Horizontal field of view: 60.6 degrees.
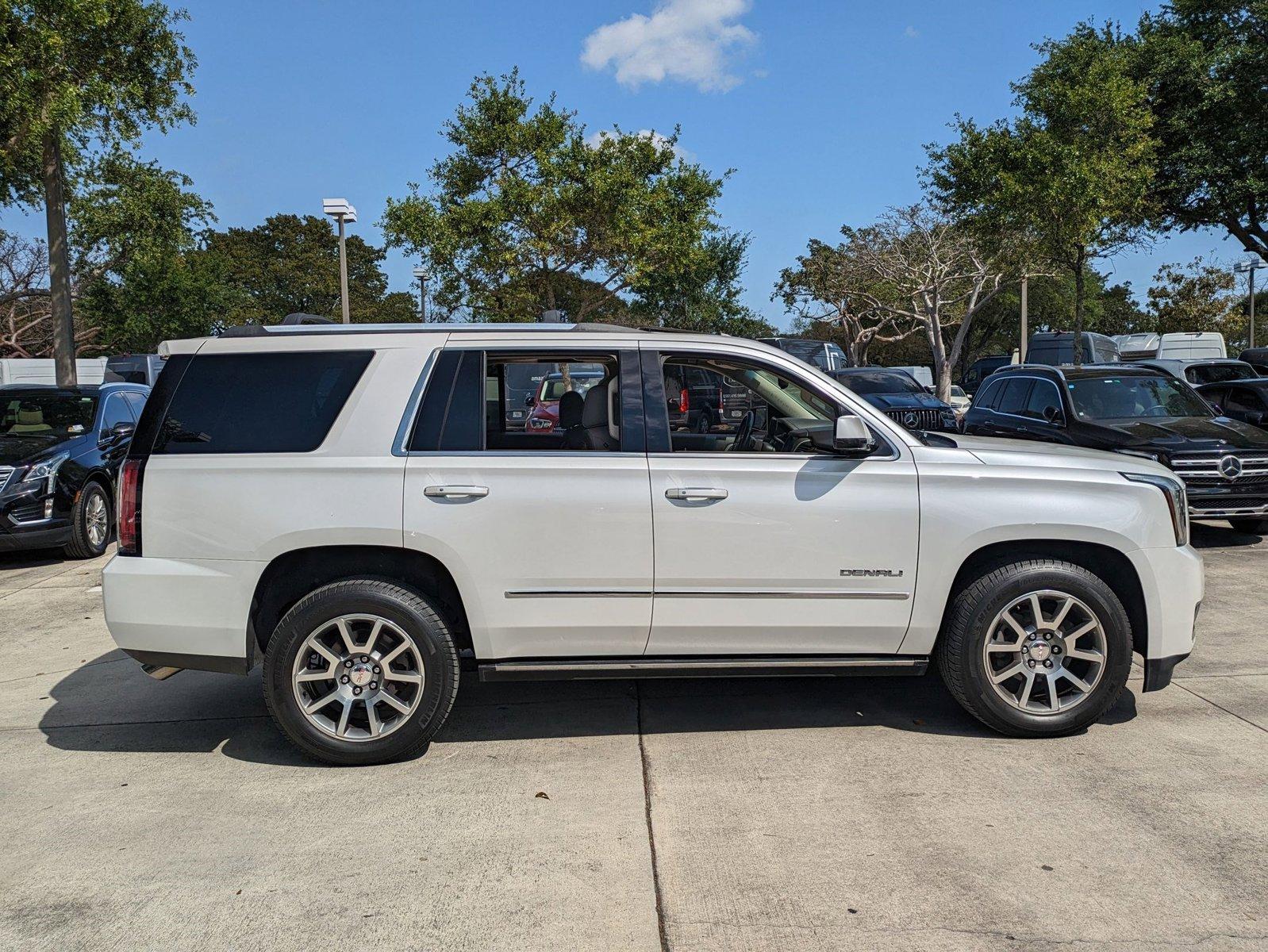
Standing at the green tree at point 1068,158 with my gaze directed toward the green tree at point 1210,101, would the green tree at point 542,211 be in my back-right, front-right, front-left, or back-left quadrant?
back-left

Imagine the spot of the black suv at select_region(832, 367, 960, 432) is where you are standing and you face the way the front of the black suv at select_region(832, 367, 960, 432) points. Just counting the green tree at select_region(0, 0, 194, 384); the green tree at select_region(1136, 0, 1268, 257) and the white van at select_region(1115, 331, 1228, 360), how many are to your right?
1

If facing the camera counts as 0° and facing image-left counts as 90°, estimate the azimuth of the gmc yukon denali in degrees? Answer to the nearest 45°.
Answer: approximately 270°

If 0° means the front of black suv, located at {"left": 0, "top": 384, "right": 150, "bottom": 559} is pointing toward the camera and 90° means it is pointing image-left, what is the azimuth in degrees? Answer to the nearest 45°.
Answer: approximately 45°

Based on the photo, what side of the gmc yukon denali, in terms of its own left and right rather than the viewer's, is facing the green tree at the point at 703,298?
left

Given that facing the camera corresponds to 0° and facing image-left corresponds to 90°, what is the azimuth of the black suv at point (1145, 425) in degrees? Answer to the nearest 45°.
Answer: approximately 315°

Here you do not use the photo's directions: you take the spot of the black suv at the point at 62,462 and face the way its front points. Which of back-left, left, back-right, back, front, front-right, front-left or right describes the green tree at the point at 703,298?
back

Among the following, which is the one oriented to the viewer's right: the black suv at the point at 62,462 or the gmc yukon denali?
the gmc yukon denali

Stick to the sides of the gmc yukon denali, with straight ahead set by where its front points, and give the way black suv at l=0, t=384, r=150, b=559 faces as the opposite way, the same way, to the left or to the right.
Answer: to the right

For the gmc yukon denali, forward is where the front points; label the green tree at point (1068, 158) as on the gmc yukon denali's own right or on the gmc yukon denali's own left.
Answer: on the gmc yukon denali's own left

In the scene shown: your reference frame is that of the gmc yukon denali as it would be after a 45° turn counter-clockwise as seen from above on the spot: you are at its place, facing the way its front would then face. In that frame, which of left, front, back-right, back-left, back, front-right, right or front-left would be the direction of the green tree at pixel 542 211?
front-left

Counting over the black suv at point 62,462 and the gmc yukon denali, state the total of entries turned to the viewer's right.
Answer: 1
